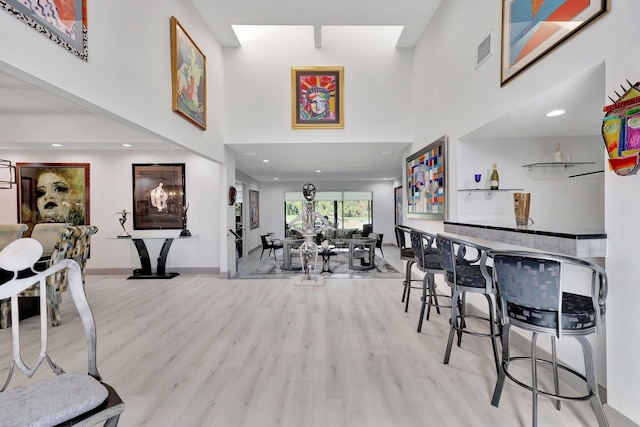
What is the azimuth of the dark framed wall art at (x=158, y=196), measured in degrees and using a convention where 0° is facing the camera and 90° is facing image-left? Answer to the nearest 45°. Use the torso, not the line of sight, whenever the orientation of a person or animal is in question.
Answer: approximately 0°

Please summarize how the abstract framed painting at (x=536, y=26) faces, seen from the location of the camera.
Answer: facing the viewer and to the left of the viewer

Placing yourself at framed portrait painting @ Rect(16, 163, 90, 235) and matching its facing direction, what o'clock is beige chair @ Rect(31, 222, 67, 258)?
The beige chair is roughly at 12 o'clock from the framed portrait painting.

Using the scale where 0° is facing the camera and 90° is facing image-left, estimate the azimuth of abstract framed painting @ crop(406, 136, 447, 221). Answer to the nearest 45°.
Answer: approximately 45°

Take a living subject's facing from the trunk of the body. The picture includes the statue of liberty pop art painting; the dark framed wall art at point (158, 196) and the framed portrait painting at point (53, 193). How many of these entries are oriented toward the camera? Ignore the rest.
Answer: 3

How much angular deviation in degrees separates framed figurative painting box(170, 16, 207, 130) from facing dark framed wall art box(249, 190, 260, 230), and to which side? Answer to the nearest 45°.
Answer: approximately 135° to its left

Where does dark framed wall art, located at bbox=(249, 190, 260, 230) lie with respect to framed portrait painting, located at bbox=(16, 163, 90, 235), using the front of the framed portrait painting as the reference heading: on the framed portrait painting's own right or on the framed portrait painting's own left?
on the framed portrait painting's own left

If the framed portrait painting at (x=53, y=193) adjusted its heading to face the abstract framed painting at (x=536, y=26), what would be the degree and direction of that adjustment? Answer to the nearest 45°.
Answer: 0° — it already faces it

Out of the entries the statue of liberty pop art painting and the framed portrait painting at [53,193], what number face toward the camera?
2

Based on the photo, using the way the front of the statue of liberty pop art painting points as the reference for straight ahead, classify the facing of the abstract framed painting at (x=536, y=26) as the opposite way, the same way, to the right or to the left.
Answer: to the right

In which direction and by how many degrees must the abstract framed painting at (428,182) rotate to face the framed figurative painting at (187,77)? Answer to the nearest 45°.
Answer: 0° — it already faces it

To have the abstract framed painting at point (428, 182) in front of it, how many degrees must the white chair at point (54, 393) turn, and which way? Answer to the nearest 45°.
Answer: approximately 45° to its left
